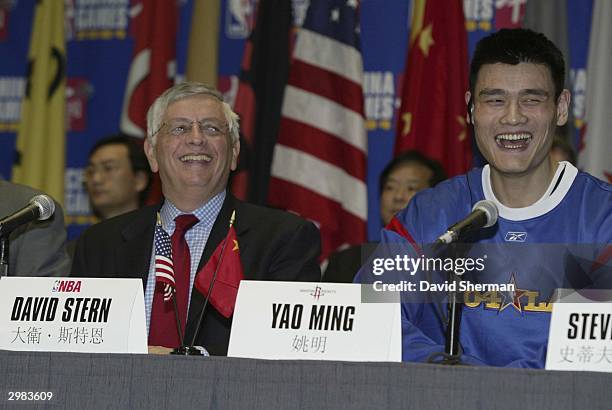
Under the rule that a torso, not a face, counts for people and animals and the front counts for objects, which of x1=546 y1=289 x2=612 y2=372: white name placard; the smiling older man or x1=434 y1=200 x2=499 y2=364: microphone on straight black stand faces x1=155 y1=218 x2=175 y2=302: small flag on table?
the smiling older man

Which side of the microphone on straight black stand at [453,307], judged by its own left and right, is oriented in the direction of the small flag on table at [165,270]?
left

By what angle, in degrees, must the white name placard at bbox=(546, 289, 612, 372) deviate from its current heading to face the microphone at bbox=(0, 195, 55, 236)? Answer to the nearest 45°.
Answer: approximately 90° to its right

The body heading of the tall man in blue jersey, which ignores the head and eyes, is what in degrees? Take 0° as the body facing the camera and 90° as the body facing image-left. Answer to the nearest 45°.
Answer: approximately 0°

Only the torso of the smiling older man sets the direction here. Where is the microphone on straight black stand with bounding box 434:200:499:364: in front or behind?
in front

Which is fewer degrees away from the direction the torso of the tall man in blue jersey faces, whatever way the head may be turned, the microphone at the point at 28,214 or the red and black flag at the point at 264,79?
the microphone

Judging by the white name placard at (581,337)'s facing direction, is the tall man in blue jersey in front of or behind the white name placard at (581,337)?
behind

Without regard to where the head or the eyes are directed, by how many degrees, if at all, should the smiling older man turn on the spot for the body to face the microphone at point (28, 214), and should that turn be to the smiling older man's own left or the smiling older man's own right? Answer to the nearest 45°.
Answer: approximately 45° to the smiling older man's own right

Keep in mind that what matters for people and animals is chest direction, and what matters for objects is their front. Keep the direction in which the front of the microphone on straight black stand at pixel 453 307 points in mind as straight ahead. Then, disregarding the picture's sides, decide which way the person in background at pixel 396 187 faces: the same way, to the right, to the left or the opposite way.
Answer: the opposite way

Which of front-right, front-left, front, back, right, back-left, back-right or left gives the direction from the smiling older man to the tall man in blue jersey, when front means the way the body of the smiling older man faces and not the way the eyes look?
front-left

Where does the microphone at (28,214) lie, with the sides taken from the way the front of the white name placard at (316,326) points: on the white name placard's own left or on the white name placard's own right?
on the white name placard's own right
